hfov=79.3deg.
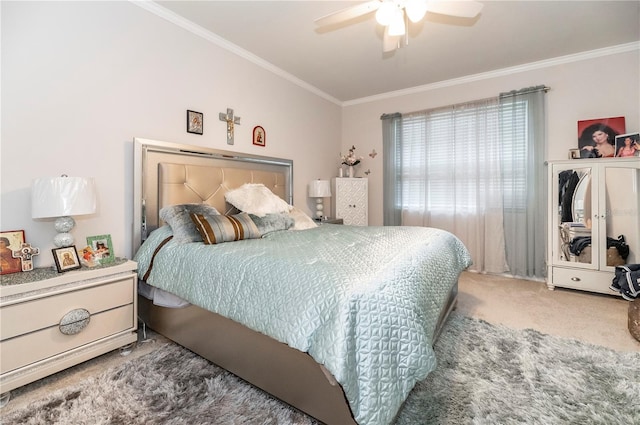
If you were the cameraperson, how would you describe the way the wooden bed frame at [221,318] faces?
facing the viewer and to the right of the viewer

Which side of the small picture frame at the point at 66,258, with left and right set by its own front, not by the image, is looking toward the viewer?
front

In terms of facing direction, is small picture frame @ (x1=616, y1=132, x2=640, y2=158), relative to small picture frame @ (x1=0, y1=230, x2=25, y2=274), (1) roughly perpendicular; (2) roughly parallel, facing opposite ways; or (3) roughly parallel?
roughly perpendicular

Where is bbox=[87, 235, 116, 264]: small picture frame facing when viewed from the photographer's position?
facing the viewer

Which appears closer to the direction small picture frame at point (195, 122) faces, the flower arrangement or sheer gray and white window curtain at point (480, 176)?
the sheer gray and white window curtain

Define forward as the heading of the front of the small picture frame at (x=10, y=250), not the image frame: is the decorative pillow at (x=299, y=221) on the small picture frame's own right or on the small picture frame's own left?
on the small picture frame's own left

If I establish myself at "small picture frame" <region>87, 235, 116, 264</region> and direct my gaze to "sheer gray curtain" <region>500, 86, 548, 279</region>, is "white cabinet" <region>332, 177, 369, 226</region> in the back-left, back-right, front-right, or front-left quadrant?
front-left

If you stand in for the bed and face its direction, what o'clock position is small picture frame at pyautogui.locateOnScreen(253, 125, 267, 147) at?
The small picture frame is roughly at 7 o'clock from the bed.

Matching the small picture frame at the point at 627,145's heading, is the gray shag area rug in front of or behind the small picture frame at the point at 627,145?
in front

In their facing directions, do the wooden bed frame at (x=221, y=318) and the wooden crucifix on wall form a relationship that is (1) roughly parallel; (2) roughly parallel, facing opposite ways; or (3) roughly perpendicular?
roughly parallel

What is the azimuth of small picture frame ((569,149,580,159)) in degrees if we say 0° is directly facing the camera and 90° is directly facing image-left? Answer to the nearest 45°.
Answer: approximately 0°

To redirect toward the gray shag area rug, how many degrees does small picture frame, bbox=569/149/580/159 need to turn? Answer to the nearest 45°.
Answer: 0° — it already faces it

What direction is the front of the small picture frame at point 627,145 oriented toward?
toward the camera

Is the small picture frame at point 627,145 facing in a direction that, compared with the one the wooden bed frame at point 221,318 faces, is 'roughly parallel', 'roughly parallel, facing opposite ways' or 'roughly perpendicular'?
roughly perpendicular
